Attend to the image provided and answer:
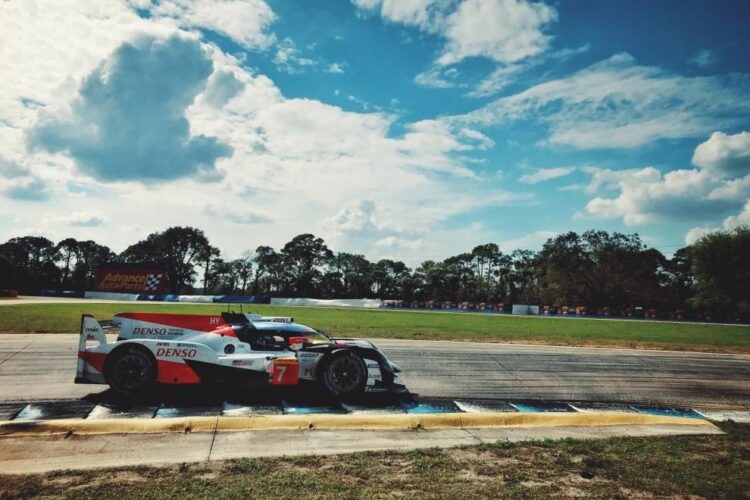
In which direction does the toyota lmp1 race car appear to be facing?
to the viewer's right
